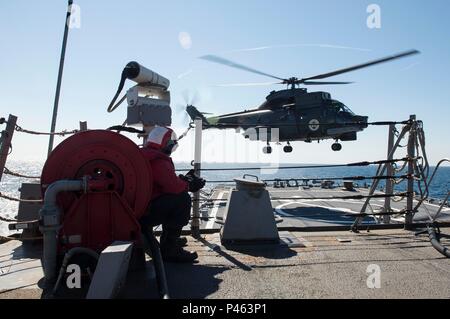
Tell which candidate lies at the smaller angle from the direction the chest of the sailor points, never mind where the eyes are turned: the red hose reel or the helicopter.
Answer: the helicopter

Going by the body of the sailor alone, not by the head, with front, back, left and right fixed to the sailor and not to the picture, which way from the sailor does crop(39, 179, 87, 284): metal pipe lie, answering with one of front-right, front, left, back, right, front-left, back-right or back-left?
back-right

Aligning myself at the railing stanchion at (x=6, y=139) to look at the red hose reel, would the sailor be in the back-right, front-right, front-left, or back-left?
front-left

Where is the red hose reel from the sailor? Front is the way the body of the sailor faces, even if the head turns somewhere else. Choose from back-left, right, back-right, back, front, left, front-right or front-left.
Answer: back-right

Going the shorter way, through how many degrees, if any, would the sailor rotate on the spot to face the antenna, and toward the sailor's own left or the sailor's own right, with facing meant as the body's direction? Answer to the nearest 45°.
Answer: approximately 135° to the sailor's own left

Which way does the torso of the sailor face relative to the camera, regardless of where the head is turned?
to the viewer's right

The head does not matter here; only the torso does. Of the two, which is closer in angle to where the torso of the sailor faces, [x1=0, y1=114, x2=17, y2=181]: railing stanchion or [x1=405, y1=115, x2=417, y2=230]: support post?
the support post

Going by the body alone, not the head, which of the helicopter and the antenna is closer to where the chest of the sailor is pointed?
the helicopter

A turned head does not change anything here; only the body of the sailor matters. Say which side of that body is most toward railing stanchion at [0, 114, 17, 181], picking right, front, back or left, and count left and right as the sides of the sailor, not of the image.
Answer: back

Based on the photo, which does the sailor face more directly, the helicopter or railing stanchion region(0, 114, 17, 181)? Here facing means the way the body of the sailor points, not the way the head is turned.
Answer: the helicopter

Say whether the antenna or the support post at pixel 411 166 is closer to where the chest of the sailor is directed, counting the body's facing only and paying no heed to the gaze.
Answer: the support post

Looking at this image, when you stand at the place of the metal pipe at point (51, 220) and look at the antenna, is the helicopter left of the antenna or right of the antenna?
right

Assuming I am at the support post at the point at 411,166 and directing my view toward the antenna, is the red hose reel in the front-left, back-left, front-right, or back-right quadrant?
front-left

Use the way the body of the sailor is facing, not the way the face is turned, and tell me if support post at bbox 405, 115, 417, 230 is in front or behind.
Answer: in front

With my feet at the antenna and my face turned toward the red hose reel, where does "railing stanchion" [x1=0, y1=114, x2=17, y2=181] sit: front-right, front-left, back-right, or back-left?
front-right
